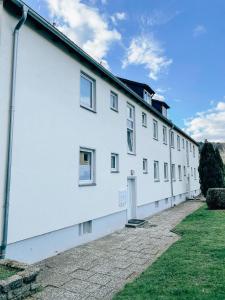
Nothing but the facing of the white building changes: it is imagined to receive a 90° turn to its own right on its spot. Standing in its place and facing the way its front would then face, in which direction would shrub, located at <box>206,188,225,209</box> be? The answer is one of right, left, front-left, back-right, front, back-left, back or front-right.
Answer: back

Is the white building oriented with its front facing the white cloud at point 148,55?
no

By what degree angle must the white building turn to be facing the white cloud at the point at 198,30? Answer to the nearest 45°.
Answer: approximately 90° to its left

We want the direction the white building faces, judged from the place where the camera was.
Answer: facing the viewer and to the right of the viewer
